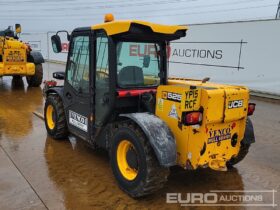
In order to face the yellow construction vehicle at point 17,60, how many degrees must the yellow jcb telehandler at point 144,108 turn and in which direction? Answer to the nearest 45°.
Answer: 0° — it already faces it

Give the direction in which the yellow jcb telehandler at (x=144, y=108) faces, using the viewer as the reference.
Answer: facing away from the viewer and to the left of the viewer
